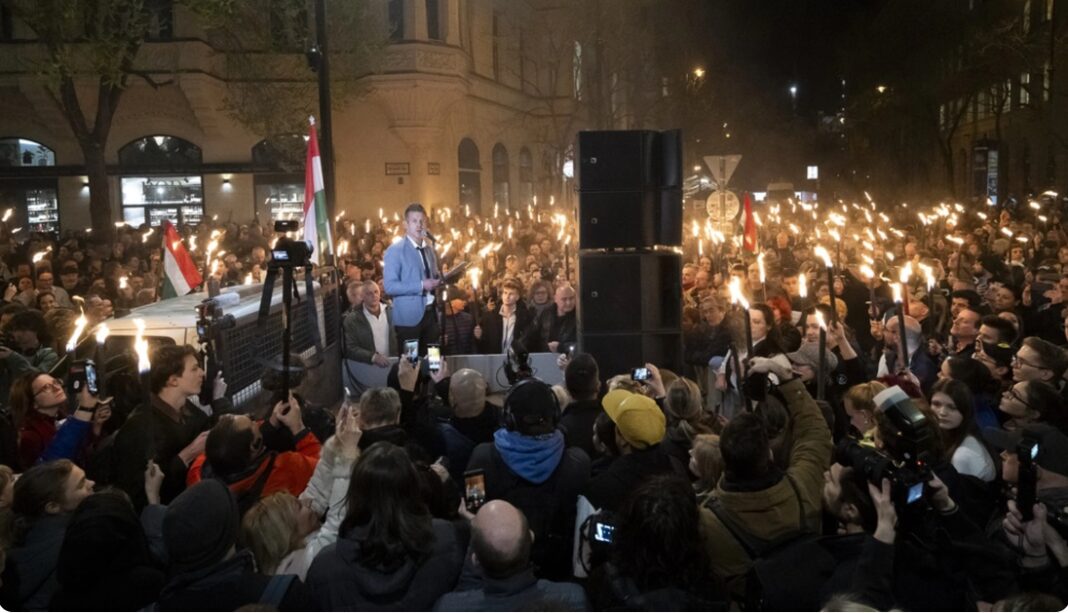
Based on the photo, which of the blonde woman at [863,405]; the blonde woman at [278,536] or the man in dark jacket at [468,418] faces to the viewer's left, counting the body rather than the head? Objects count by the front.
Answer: the blonde woman at [863,405]

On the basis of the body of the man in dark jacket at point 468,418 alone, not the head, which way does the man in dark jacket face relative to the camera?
away from the camera

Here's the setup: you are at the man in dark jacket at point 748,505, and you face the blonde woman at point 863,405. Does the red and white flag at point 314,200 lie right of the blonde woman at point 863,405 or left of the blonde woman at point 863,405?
left

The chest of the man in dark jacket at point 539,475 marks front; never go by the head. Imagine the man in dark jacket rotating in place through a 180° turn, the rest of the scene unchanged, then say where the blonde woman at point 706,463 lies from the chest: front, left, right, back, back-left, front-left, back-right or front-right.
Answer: left

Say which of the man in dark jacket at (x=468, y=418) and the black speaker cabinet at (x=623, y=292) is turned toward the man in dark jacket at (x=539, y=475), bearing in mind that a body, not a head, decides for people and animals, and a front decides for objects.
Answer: the black speaker cabinet

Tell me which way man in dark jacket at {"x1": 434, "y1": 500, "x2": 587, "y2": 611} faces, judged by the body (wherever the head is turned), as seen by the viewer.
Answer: away from the camera

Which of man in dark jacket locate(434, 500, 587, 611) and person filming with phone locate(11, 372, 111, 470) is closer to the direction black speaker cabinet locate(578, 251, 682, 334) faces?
the man in dark jacket

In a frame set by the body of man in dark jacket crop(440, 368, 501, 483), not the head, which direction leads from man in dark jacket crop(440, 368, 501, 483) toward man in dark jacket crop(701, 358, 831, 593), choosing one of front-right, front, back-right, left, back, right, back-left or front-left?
back-right

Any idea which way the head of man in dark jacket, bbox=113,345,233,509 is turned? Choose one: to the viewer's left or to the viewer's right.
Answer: to the viewer's right

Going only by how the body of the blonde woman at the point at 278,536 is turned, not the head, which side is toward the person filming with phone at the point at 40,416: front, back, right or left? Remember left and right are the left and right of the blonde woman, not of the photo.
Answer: left

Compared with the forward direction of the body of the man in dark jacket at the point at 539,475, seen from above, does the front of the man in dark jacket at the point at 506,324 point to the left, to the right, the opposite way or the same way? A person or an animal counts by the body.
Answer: the opposite way

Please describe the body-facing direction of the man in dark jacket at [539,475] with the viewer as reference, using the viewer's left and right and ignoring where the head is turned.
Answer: facing away from the viewer

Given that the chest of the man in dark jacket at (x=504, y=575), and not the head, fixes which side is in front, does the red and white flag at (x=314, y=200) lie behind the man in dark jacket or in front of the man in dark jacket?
in front

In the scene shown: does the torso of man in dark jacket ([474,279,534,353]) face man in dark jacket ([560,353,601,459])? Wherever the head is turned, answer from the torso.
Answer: yes

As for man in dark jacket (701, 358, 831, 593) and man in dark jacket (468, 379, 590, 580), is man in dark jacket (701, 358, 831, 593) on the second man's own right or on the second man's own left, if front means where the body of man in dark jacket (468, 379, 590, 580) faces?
on the second man's own right
